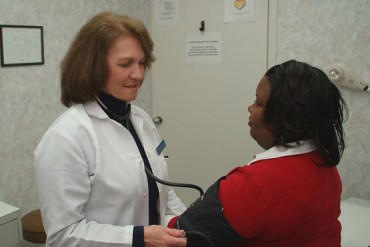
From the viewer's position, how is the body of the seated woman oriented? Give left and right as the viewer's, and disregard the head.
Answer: facing away from the viewer and to the left of the viewer

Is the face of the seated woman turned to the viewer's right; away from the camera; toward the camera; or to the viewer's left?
to the viewer's left

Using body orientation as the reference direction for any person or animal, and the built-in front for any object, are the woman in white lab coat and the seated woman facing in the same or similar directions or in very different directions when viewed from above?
very different directions

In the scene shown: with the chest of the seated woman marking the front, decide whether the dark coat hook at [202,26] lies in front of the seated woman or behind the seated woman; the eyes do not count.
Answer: in front

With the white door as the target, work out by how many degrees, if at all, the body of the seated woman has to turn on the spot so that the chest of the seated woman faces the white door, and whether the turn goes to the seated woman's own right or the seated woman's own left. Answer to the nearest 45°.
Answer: approximately 45° to the seated woman's own right

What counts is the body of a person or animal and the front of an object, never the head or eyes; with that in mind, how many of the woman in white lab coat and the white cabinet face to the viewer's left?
0
